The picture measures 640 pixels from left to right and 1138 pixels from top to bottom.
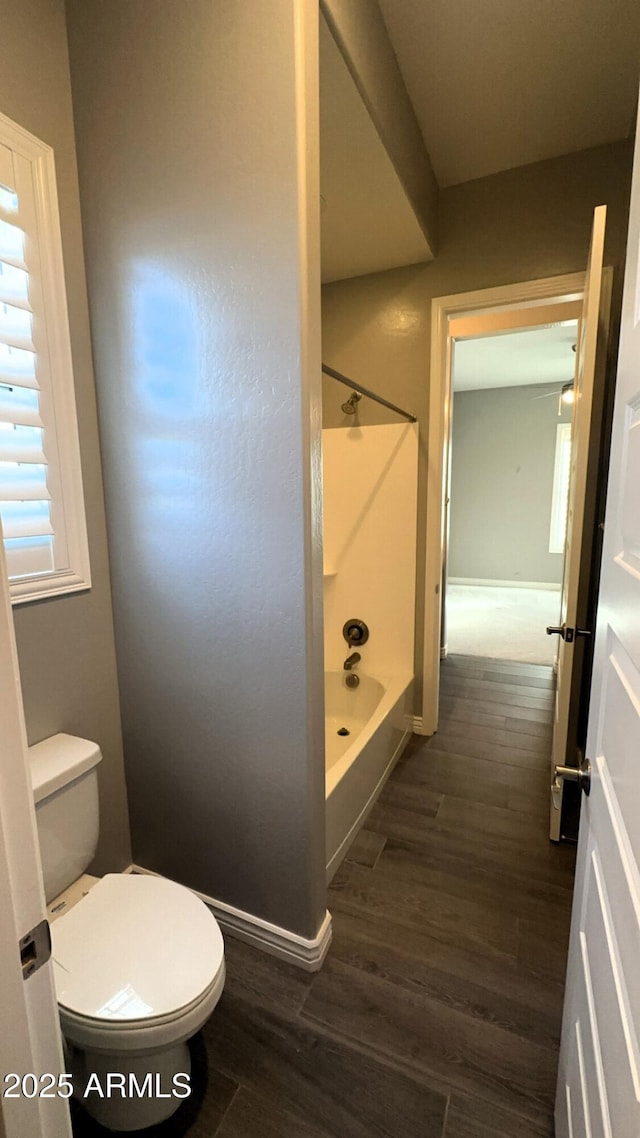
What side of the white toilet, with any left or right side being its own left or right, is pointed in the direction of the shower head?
left

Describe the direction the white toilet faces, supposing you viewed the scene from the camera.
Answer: facing the viewer and to the right of the viewer

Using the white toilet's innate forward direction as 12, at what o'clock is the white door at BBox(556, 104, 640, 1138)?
The white door is roughly at 12 o'clock from the white toilet.

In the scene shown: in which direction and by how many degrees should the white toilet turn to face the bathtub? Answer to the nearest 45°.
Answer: approximately 90° to its left

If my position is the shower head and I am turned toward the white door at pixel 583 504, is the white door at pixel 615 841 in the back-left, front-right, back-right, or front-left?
front-right

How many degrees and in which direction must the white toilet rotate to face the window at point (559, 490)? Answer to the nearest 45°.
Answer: approximately 90° to its left
